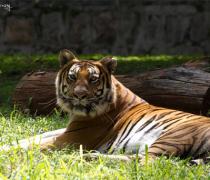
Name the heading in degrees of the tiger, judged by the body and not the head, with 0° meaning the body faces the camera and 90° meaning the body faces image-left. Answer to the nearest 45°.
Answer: approximately 90°

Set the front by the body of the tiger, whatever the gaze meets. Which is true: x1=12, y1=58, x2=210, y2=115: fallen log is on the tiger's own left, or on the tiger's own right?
on the tiger's own right
